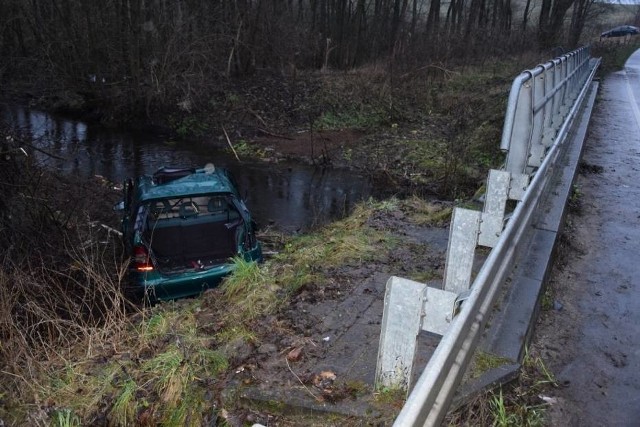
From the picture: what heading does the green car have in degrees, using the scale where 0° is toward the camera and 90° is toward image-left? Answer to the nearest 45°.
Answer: approximately 180°
